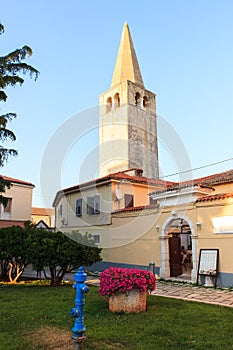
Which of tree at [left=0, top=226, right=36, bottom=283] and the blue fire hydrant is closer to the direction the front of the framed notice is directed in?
the blue fire hydrant

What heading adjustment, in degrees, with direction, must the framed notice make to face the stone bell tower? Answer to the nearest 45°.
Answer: approximately 180°

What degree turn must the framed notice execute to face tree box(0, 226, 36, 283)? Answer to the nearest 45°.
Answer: approximately 90° to its right

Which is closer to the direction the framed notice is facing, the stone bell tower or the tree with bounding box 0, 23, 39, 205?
the tree

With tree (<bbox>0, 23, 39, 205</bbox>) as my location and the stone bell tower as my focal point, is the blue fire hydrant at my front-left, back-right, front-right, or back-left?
back-right

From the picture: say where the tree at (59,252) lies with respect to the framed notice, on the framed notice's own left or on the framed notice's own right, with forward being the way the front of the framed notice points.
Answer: on the framed notice's own right

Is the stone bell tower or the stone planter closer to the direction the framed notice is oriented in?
the stone planter

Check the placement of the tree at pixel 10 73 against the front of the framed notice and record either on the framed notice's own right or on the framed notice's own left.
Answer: on the framed notice's own right

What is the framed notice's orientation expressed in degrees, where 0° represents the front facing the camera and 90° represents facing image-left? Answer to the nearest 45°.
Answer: approximately 0°

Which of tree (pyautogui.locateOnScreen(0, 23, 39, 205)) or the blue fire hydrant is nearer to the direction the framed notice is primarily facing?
the blue fire hydrant
